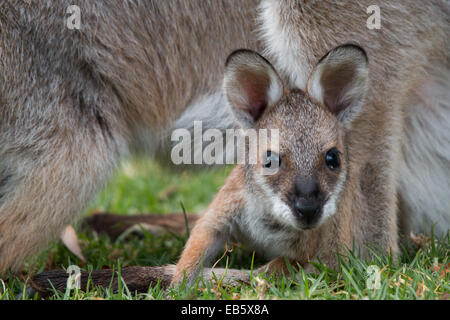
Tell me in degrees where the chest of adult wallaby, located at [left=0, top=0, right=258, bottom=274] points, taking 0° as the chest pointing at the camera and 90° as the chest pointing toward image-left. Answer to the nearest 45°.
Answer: approximately 270°

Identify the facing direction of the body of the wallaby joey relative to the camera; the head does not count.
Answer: toward the camera
